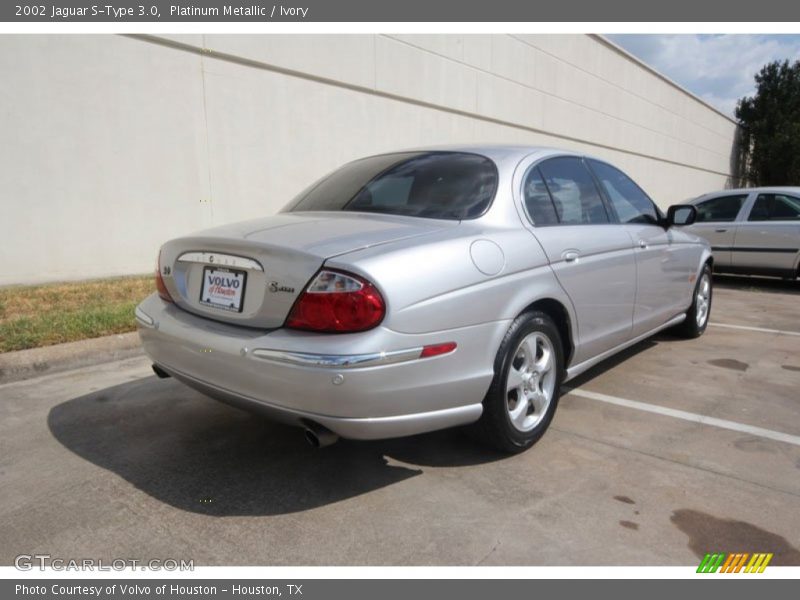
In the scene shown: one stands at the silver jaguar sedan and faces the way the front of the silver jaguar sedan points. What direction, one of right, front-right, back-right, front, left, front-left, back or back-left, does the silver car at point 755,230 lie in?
front

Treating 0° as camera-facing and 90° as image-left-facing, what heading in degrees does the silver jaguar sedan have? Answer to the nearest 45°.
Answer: approximately 225°

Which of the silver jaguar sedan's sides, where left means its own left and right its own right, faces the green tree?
front
